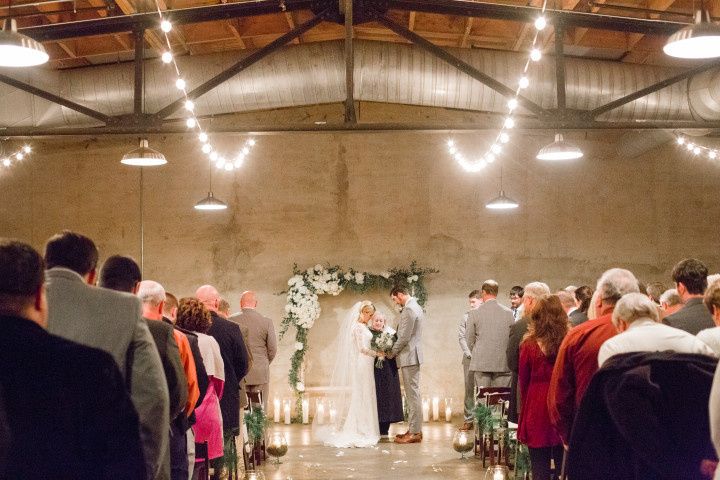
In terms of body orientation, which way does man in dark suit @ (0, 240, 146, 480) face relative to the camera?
away from the camera

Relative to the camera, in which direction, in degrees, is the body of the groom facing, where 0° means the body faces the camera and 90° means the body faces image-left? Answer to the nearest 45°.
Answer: approximately 90°

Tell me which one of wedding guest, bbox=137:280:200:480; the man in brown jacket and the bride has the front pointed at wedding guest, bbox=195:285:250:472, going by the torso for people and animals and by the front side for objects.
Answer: wedding guest, bbox=137:280:200:480

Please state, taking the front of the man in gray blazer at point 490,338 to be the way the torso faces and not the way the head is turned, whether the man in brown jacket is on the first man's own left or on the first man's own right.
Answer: on the first man's own left

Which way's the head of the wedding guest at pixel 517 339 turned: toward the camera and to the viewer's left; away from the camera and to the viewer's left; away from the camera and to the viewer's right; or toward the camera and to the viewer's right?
away from the camera and to the viewer's left

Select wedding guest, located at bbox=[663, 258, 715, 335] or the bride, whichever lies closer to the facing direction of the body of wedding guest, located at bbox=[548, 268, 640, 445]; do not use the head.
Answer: the bride

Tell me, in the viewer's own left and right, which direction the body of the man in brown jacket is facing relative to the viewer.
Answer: facing away from the viewer

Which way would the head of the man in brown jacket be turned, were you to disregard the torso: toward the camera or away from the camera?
away from the camera

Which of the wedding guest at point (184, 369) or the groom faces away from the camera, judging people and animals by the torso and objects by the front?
the wedding guest

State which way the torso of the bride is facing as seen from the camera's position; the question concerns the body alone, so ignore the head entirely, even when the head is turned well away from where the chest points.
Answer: to the viewer's right

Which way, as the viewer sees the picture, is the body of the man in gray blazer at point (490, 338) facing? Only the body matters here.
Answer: away from the camera

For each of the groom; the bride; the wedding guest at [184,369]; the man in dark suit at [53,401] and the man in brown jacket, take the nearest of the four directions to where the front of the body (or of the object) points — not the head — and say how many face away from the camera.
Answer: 3

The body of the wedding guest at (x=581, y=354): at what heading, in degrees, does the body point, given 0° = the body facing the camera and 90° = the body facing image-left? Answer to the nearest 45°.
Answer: approximately 135°

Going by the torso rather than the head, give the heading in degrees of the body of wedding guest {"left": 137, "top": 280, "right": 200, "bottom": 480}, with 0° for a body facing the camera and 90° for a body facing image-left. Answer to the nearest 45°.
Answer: approximately 180°
